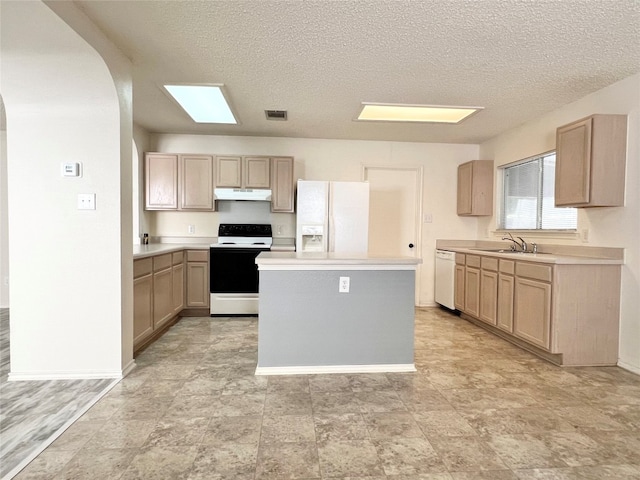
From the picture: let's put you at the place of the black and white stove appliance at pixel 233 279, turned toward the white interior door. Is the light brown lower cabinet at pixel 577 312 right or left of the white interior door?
right

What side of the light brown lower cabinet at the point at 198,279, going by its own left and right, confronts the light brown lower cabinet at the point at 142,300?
front

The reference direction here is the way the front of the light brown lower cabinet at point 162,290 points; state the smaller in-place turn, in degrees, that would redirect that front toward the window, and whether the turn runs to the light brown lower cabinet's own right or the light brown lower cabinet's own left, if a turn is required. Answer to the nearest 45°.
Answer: approximately 45° to the light brown lower cabinet's own left

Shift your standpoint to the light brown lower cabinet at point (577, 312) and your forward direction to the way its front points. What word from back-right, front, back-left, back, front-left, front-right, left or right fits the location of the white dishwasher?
right

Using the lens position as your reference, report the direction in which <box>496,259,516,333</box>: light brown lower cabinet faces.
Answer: facing the viewer and to the left of the viewer

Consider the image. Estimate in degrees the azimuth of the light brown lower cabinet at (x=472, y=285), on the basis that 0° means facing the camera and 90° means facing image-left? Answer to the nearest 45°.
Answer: approximately 45°

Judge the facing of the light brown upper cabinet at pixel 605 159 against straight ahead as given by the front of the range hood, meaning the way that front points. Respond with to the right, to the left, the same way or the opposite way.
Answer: to the right

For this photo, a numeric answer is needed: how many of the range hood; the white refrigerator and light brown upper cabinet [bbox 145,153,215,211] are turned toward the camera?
3

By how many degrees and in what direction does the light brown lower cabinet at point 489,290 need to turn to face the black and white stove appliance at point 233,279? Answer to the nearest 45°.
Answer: approximately 45° to its right

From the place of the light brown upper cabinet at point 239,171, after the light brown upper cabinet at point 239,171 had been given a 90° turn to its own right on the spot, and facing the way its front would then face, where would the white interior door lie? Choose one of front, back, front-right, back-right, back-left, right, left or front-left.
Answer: back

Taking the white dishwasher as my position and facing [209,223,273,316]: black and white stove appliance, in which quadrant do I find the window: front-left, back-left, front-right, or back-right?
back-left

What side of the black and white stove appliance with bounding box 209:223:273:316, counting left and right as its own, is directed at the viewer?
front

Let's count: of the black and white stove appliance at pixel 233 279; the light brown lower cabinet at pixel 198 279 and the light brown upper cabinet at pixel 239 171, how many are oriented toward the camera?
3

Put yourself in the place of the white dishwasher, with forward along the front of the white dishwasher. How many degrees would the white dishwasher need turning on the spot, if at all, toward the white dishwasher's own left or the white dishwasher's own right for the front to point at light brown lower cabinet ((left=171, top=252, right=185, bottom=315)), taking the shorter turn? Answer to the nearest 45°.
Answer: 0° — it already faces it
